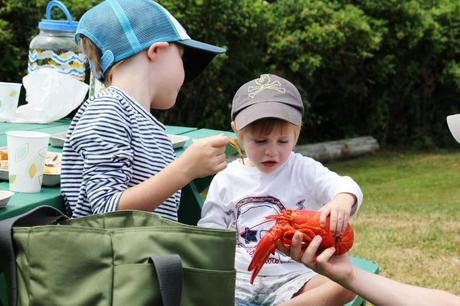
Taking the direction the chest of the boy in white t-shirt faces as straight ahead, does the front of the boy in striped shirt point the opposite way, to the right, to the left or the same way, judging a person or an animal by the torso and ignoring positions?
to the left

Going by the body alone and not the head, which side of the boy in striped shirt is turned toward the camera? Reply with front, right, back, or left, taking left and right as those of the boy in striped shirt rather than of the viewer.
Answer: right

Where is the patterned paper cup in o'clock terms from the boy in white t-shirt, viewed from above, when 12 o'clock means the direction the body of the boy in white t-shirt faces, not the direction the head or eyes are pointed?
The patterned paper cup is roughly at 2 o'clock from the boy in white t-shirt.

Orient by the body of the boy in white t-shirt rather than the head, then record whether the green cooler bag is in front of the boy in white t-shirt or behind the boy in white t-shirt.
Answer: in front

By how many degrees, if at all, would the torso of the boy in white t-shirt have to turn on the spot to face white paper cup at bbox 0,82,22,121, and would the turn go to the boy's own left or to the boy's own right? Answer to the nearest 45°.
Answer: approximately 135° to the boy's own right

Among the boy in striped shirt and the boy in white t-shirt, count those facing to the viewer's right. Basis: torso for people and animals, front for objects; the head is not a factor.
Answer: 1

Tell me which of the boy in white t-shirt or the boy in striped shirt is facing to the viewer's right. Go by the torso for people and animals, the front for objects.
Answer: the boy in striped shirt

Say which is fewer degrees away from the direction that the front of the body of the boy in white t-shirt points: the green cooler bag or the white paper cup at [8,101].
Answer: the green cooler bag

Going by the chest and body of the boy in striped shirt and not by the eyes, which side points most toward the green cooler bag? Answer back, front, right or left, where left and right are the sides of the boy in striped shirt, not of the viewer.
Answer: right

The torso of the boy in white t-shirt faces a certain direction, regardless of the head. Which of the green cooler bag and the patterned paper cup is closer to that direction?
the green cooler bag

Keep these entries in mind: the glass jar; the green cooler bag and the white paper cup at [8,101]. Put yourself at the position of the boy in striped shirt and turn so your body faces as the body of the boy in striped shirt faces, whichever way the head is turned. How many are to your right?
1

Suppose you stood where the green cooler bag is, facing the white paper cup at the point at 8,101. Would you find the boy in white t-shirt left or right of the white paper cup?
right
